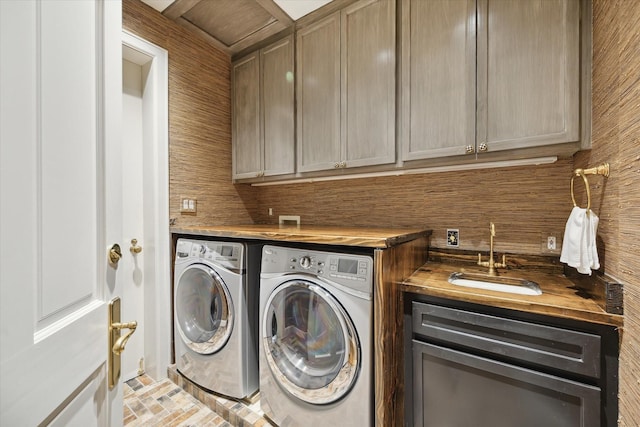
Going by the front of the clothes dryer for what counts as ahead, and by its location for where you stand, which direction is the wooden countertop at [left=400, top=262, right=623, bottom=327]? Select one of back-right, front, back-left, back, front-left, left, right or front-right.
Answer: left

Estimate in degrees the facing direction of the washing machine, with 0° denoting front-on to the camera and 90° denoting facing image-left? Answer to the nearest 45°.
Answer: approximately 45°

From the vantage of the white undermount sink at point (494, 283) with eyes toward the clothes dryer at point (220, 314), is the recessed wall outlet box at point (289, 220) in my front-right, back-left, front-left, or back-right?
front-right

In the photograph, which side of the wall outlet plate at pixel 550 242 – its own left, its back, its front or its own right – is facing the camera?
front

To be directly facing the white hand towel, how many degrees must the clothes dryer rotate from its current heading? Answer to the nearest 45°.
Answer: approximately 90° to its left

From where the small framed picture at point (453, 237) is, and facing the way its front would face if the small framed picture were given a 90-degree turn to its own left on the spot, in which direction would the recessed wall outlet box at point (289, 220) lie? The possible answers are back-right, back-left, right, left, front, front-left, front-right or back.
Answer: back

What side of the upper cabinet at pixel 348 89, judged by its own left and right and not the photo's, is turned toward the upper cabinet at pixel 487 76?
left

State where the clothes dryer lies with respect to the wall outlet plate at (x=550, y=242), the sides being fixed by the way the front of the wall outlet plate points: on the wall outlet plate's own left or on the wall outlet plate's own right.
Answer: on the wall outlet plate's own right

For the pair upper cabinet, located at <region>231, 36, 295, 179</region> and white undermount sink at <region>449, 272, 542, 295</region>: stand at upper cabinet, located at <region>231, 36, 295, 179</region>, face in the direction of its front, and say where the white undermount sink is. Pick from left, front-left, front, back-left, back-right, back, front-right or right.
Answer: left

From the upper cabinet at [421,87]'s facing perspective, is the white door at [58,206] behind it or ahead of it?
ahead

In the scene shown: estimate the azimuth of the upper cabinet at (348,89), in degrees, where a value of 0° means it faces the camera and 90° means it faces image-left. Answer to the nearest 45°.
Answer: approximately 45°

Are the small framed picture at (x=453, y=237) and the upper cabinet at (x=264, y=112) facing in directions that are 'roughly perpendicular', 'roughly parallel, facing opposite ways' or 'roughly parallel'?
roughly parallel

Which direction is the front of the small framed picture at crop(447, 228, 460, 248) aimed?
toward the camera

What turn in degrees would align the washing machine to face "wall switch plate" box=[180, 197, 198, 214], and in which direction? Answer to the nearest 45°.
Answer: approximately 90° to its right
